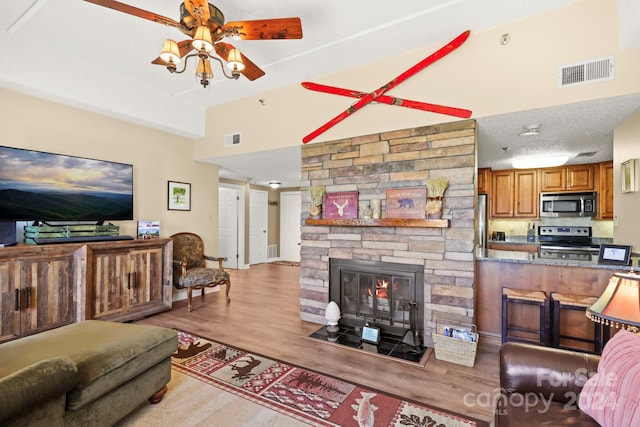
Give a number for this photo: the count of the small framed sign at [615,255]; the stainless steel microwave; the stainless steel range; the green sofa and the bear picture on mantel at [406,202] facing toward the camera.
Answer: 4

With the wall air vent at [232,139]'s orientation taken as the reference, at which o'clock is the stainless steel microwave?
The stainless steel microwave is roughly at 8 o'clock from the wall air vent.

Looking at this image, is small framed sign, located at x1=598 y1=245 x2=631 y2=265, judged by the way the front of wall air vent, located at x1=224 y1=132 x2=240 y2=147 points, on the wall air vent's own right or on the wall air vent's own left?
on the wall air vent's own left

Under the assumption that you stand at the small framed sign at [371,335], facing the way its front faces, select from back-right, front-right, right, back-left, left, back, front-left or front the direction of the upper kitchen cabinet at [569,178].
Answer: back

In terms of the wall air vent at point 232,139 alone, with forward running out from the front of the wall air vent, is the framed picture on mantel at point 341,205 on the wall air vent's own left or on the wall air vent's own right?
on the wall air vent's own left

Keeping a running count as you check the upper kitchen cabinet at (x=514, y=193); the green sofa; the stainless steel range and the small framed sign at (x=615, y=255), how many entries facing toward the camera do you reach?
3

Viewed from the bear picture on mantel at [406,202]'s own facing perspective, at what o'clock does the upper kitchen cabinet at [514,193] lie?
The upper kitchen cabinet is roughly at 7 o'clock from the bear picture on mantel.

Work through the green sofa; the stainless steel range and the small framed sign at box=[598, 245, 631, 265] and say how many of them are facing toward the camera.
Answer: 2
